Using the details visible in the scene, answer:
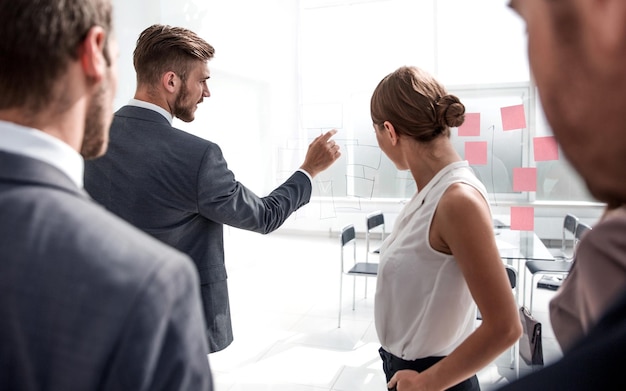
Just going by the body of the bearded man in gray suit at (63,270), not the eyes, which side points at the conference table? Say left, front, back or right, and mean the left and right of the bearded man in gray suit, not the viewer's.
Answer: front

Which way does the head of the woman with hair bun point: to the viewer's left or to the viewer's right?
to the viewer's left

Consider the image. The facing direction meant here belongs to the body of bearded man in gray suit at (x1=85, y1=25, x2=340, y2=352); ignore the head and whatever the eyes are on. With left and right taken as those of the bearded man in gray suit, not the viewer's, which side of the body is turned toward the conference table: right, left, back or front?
front

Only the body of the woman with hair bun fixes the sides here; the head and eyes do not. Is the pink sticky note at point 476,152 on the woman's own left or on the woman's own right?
on the woman's own right

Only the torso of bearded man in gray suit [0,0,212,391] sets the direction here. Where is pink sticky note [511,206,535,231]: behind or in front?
in front

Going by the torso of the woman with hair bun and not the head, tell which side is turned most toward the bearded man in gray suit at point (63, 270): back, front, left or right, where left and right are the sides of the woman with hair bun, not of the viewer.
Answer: left

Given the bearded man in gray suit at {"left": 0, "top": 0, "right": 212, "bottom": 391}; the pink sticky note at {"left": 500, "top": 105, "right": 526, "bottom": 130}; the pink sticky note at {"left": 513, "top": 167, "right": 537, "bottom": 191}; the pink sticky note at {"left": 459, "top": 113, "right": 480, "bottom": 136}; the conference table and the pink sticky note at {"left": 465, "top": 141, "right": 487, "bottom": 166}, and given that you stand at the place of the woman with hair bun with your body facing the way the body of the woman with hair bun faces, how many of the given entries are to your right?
5

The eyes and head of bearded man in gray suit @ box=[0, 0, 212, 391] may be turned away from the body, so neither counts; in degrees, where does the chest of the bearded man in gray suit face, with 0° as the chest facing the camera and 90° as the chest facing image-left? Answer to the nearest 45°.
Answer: approximately 225°

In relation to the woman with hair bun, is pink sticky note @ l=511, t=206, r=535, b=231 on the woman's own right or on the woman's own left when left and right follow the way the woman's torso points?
on the woman's own right

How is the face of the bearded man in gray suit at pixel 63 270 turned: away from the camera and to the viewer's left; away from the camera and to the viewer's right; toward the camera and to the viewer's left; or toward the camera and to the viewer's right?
away from the camera and to the viewer's right

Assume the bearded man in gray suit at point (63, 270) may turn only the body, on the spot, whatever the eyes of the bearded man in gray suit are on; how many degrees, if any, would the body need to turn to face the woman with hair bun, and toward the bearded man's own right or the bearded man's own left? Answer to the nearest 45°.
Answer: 0° — they already face them
